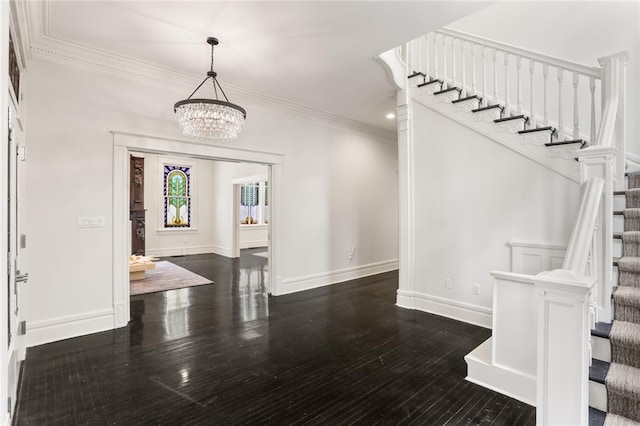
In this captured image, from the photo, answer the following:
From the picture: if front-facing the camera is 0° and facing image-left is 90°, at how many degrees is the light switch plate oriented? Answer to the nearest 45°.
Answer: approximately 0°

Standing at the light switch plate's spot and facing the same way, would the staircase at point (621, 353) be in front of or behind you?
in front

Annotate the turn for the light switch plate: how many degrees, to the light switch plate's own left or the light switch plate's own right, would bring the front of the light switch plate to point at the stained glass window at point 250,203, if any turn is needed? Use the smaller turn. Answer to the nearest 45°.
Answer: approximately 135° to the light switch plate's own left

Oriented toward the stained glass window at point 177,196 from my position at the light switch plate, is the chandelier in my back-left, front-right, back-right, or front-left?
back-right

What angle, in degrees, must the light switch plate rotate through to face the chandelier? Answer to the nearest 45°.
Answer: approximately 45° to its left

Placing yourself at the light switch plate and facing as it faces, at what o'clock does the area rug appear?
The area rug is roughly at 7 o'clock from the light switch plate.

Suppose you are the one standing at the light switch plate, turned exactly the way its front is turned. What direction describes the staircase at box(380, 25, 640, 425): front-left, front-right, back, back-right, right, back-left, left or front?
front-left

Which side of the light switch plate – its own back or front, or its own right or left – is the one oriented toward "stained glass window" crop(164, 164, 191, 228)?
back
